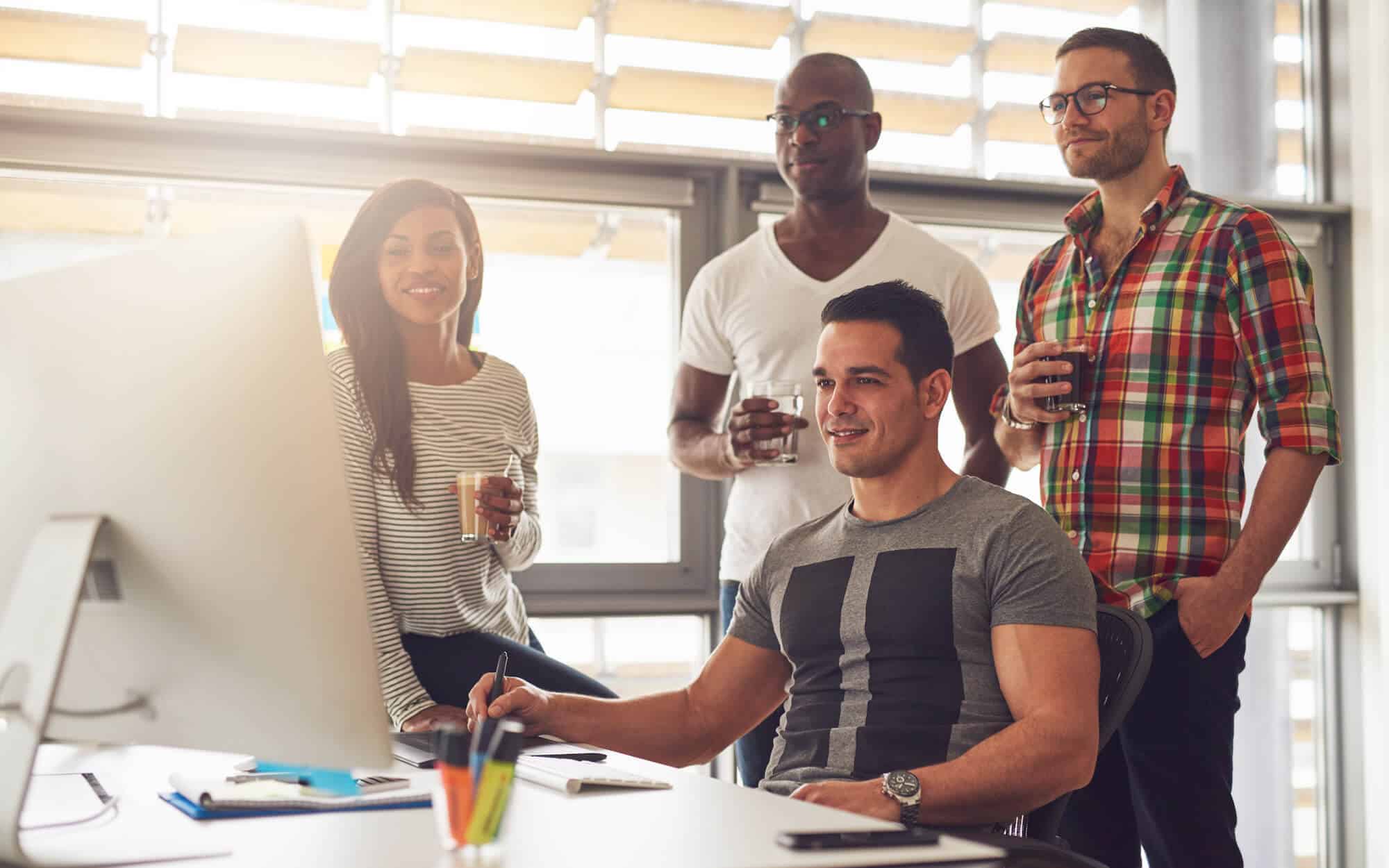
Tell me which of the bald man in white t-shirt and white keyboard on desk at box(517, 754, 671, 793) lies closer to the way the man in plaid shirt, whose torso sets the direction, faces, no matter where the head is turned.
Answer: the white keyboard on desk

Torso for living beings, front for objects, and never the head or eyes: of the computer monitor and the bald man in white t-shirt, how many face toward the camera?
1

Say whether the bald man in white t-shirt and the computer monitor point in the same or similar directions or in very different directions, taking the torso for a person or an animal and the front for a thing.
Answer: very different directions

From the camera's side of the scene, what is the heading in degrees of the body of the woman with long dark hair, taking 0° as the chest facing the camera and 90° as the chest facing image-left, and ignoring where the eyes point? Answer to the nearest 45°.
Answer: approximately 315°

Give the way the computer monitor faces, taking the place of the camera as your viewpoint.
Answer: facing away from the viewer and to the right of the viewer

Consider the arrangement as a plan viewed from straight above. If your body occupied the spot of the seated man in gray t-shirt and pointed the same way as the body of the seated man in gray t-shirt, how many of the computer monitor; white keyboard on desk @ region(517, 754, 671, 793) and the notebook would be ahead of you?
3

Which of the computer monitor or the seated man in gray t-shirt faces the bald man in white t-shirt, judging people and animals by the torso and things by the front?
the computer monitor

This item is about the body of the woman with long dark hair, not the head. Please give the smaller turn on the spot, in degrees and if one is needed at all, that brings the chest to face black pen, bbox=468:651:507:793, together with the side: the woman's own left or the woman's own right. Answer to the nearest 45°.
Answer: approximately 45° to the woman's own right

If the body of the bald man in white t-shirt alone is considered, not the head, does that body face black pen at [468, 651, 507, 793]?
yes

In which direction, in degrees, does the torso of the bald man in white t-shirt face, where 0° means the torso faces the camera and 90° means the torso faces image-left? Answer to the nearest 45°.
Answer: approximately 0°
